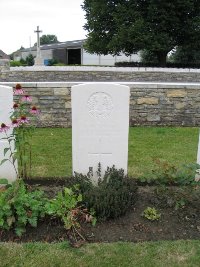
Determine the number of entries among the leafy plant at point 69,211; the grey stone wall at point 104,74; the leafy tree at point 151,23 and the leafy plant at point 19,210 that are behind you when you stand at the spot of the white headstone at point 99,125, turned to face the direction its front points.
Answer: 2

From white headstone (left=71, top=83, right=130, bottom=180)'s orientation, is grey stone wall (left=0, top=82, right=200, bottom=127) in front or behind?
behind

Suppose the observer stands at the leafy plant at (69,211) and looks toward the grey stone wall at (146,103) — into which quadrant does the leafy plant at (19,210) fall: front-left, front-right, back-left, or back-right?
back-left

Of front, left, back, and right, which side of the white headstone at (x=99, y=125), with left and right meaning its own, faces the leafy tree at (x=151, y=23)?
back

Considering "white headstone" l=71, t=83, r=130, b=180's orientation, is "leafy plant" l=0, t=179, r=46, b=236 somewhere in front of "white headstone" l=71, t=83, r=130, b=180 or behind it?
in front

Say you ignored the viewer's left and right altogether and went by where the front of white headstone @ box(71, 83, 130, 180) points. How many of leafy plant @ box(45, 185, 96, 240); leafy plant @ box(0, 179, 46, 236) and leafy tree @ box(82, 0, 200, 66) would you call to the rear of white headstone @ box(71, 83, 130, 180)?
1

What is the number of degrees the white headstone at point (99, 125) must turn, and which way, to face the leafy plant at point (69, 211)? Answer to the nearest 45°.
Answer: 0° — it already faces it

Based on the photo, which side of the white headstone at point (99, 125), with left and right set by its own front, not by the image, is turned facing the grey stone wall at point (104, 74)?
back

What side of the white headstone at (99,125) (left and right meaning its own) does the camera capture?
front
